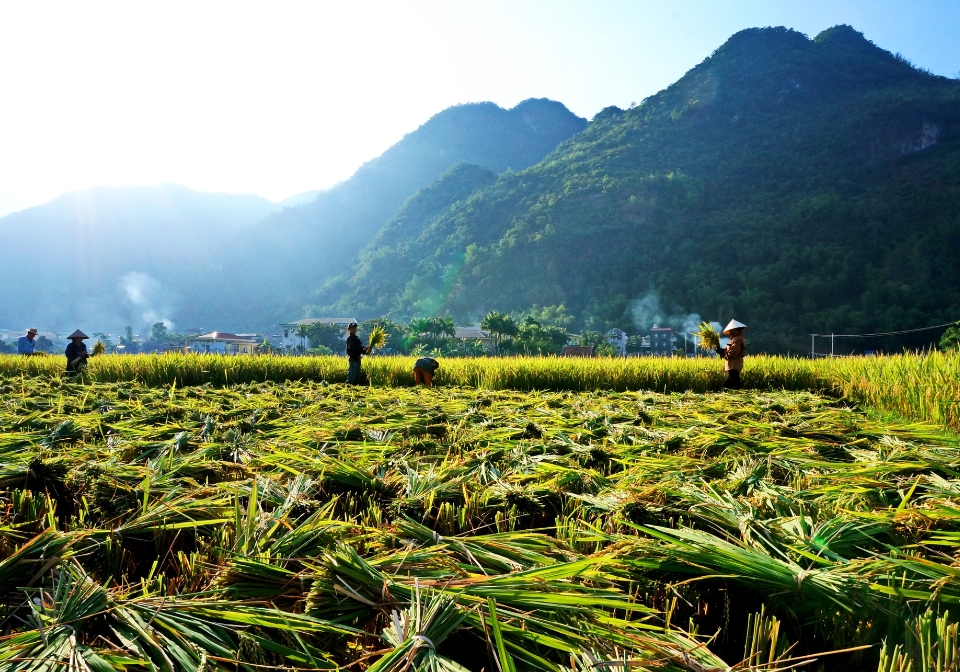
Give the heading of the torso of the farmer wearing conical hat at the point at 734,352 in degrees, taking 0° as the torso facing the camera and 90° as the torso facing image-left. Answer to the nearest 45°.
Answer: approximately 90°

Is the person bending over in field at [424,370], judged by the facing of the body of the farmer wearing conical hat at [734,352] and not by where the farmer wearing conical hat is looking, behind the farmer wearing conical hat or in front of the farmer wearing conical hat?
in front

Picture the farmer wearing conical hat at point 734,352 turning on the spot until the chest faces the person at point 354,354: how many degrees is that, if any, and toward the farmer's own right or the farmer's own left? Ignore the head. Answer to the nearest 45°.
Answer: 0° — they already face them

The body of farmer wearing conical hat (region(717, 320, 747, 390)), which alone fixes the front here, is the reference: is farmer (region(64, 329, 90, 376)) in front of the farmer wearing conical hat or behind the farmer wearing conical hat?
in front
